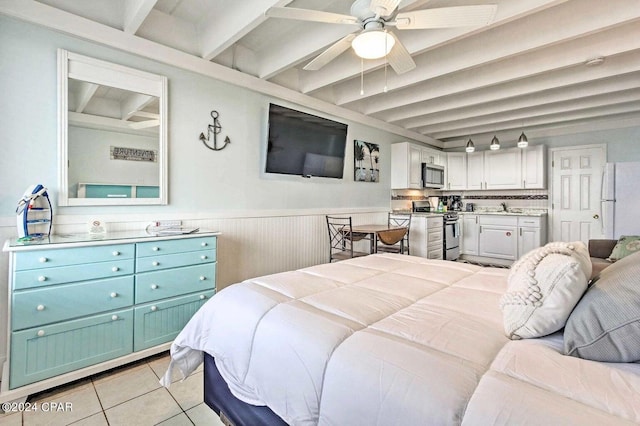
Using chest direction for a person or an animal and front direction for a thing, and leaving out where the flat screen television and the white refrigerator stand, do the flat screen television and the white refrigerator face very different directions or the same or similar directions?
very different directions

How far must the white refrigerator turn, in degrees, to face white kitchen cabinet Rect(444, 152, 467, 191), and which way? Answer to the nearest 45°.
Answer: approximately 45° to its right

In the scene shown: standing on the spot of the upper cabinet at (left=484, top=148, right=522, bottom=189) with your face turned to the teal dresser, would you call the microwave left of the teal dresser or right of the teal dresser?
right

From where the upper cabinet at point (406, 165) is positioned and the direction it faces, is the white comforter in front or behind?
in front

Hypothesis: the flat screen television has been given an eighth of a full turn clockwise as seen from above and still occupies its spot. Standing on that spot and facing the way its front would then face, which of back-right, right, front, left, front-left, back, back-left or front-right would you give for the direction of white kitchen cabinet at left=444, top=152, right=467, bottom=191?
back-left

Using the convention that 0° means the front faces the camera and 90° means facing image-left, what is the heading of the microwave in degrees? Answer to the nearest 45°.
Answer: approximately 315°

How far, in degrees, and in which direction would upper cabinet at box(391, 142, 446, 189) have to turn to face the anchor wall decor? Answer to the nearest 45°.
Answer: approximately 90° to its right

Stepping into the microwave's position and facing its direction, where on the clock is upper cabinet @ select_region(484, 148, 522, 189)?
The upper cabinet is roughly at 10 o'clock from the microwave.
